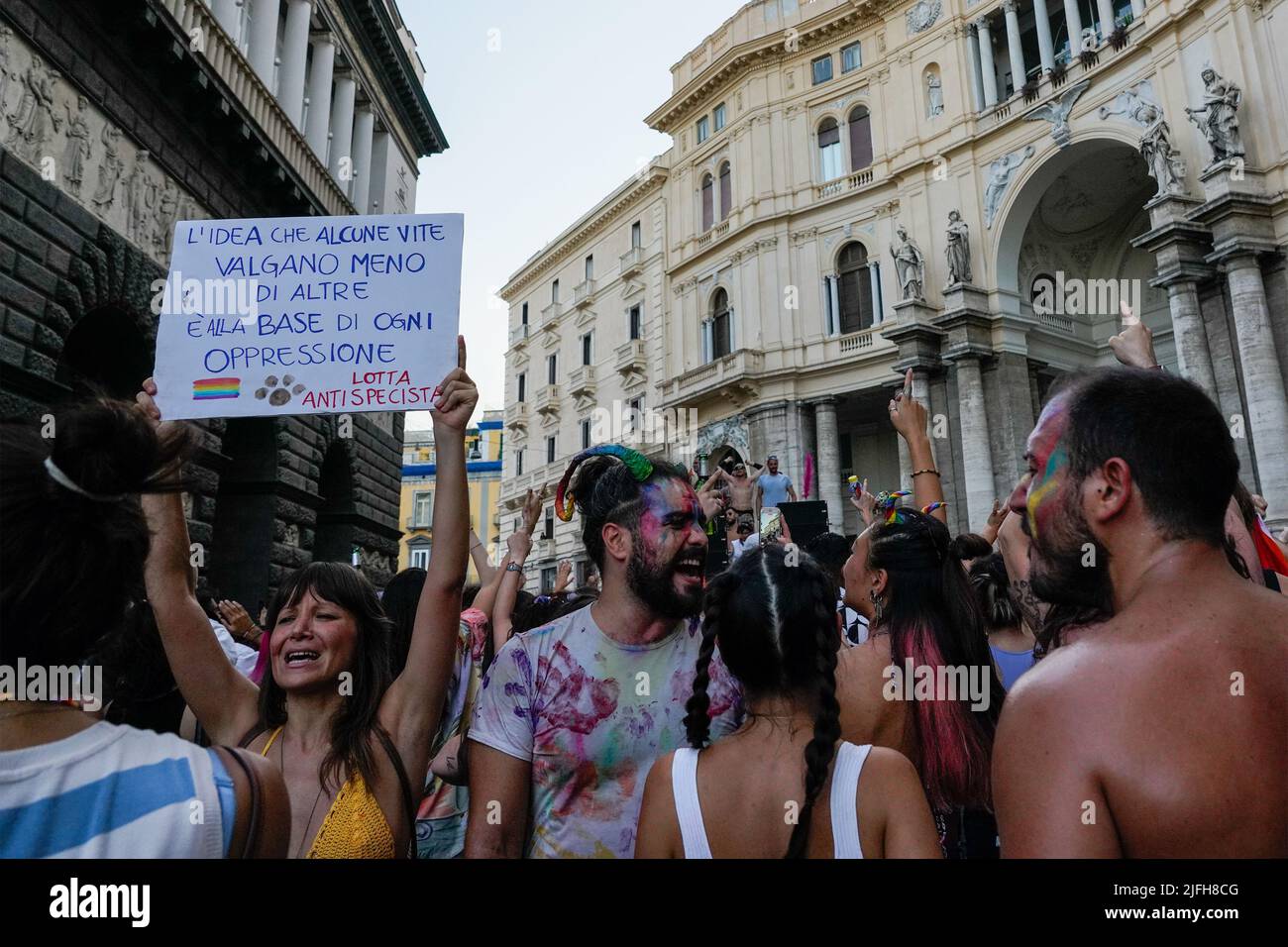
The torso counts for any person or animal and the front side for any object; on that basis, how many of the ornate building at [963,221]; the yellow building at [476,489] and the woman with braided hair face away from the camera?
1

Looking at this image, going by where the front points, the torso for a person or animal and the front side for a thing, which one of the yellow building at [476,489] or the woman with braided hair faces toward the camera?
the yellow building

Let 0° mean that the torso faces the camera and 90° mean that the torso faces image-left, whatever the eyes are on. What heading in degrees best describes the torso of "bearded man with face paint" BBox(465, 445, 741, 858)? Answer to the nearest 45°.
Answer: approximately 315°

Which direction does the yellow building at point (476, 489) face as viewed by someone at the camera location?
facing the viewer

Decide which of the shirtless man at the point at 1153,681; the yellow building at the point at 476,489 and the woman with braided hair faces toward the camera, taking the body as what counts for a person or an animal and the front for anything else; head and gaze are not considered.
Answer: the yellow building

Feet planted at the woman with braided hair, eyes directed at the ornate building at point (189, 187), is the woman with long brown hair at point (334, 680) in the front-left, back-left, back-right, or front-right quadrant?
front-left

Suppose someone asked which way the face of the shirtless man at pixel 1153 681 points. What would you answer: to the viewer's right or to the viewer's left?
to the viewer's left

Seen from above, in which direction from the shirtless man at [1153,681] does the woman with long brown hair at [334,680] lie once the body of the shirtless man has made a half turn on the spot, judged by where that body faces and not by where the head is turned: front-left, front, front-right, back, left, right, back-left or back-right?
back-right

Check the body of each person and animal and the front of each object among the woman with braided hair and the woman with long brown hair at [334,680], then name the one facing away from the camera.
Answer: the woman with braided hair

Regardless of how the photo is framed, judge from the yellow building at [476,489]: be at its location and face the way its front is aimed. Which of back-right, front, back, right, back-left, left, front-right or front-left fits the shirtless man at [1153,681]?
front

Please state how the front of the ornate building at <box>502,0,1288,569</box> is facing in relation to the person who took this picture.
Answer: facing the viewer and to the left of the viewer

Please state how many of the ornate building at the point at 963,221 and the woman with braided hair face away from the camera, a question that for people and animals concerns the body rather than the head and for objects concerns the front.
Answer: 1

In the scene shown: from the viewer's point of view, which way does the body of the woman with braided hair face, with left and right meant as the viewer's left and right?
facing away from the viewer

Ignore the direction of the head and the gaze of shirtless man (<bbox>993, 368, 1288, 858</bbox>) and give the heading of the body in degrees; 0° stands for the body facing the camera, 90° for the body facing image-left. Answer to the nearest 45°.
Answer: approximately 135°
